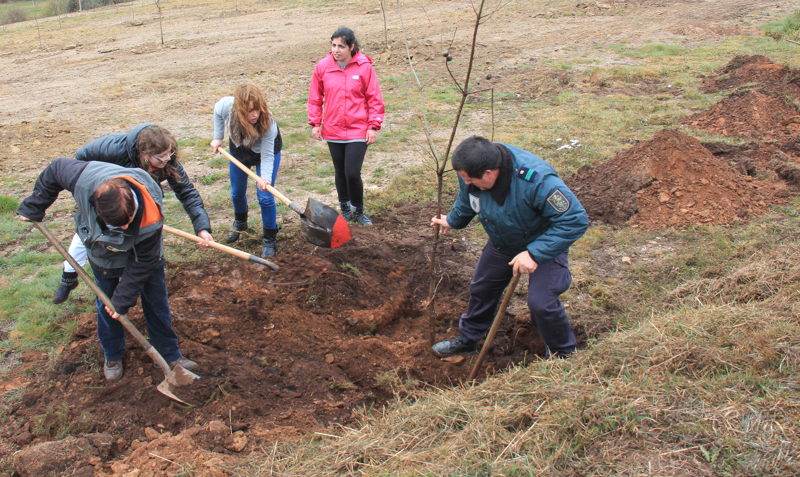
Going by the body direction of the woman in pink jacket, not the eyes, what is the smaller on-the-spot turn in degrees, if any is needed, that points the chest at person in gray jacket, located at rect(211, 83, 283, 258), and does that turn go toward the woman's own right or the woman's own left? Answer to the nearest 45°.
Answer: approximately 45° to the woman's own right

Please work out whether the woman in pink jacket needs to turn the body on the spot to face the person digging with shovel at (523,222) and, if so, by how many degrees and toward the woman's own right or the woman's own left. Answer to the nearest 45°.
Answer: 0° — they already face them

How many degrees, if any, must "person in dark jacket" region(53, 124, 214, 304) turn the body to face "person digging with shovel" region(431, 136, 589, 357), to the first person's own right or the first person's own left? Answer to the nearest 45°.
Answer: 0° — they already face them

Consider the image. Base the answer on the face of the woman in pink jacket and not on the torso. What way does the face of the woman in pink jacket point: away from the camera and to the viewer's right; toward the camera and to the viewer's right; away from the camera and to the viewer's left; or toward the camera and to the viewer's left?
toward the camera and to the viewer's left

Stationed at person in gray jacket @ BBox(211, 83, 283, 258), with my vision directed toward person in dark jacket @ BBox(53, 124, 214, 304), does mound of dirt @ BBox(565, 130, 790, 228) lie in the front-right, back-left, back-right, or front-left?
back-left

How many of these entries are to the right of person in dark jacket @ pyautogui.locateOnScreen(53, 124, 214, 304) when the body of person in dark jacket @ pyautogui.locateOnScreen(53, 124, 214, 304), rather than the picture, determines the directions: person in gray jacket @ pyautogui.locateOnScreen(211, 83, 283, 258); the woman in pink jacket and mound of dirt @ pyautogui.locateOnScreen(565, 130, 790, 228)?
0

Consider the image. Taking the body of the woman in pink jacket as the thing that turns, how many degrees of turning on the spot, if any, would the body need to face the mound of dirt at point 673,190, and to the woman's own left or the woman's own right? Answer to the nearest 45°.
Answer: approximately 90° to the woman's own left

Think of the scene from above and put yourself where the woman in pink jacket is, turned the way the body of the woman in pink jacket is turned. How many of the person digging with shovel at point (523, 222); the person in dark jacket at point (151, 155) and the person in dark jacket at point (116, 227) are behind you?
0

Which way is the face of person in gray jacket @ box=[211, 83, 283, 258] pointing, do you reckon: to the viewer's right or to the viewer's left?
to the viewer's right

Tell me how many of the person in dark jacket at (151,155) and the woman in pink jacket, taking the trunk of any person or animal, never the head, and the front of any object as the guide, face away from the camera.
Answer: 0

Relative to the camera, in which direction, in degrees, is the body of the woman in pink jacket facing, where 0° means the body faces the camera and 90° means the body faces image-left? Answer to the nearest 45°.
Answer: approximately 0°

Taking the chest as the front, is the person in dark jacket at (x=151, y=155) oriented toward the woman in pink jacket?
no

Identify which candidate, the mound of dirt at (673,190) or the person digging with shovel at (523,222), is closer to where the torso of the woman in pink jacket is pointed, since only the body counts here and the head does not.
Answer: the person digging with shovel

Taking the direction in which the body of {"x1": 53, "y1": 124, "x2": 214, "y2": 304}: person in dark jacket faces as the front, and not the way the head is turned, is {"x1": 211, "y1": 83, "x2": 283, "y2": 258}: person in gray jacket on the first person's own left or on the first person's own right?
on the first person's own left
